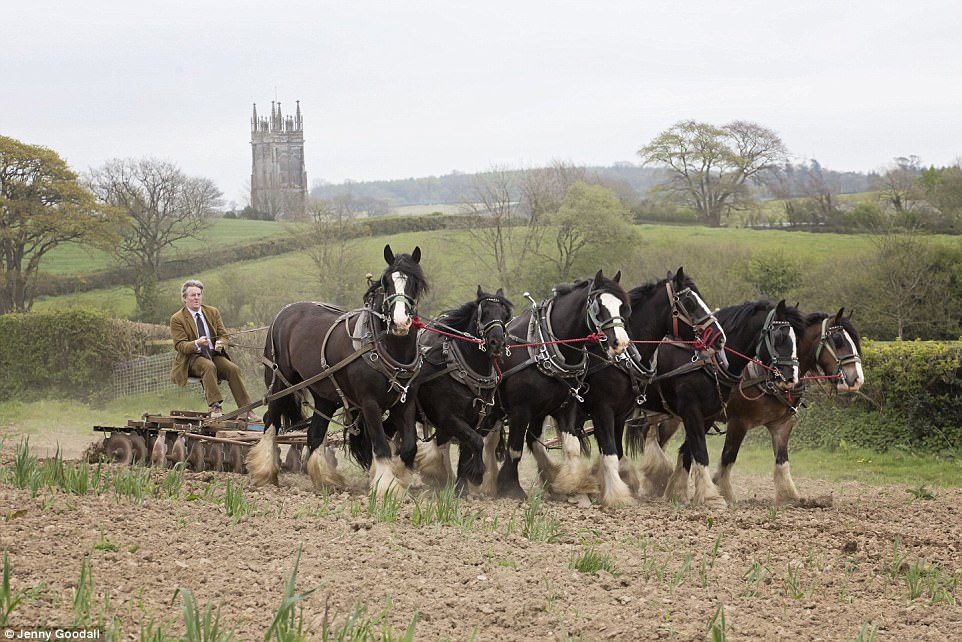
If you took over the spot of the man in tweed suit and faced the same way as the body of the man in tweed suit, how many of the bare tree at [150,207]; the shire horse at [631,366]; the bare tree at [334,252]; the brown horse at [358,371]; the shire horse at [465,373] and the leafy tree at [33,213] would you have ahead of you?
3

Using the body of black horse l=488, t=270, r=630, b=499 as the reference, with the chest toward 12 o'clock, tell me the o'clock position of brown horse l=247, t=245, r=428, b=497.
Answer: The brown horse is roughly at 4 o'clock from the black horse.

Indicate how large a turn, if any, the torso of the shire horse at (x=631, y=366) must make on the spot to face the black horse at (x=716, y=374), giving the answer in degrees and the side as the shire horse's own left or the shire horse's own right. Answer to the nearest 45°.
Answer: approximately 90° to the shire horse's own left

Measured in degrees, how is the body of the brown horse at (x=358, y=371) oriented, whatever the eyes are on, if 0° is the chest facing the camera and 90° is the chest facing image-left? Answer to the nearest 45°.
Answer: approximately 315°

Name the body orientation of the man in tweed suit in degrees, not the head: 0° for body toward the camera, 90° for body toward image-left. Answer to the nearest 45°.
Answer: approximately 315°

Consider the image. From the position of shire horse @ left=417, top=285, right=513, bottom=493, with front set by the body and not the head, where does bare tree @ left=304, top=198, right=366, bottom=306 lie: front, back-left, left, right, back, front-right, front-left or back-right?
back-left

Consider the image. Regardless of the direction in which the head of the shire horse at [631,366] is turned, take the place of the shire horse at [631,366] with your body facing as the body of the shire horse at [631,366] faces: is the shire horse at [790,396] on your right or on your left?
on your left

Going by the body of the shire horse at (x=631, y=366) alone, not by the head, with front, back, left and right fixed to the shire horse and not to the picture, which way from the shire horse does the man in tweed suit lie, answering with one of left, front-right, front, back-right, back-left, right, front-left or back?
back-right

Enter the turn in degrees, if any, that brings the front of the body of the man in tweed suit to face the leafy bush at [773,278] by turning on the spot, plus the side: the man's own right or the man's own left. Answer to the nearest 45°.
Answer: approximately 90° to the man's own left

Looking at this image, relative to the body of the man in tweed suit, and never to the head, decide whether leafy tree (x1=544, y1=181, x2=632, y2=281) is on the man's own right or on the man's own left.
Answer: on the man's own left
